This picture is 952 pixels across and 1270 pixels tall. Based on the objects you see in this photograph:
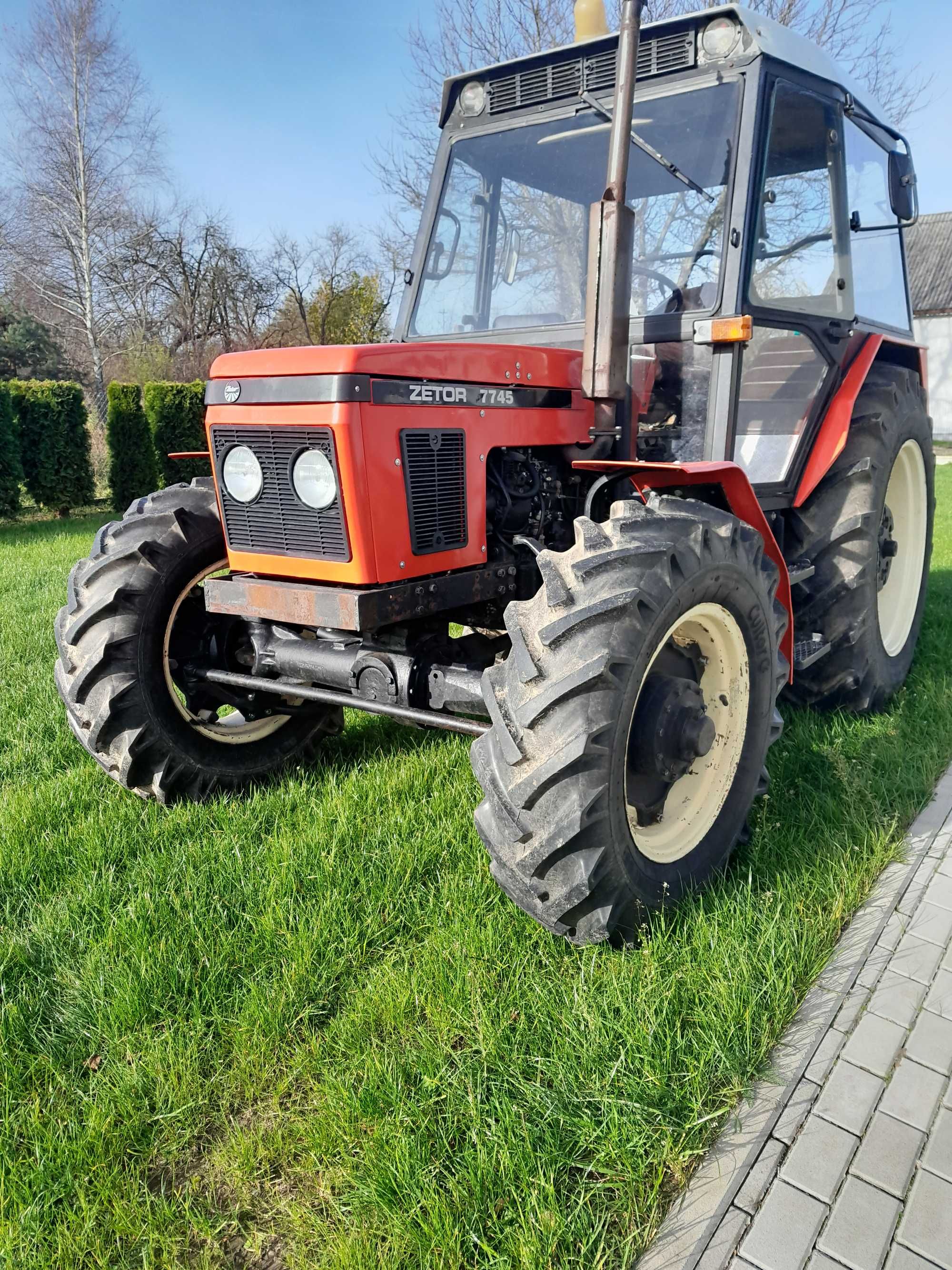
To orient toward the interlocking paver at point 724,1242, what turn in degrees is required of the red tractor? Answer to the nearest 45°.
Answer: approximately 45° to its left

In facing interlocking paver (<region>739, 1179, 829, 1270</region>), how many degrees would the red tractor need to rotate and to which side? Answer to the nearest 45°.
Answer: approximately 45° to its left

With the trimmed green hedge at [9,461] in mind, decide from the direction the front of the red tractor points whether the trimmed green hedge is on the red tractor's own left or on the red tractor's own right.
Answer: on the red tractor's own right

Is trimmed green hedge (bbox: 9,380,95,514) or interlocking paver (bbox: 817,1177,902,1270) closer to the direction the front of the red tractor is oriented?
the interlocking paver

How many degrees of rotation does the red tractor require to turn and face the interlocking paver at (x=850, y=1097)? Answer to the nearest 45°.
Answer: approximately 45° to its left

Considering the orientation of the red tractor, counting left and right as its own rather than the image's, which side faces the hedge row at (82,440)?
right

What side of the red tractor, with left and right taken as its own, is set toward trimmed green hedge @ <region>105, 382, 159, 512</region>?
right

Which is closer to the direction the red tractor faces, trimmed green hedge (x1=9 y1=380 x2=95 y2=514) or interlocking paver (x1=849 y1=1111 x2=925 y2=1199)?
the interlocking paver

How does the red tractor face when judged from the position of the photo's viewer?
facing the viewer and to the left of the viewer

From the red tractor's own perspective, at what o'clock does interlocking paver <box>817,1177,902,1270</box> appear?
The interlocking paver is roughly at 10 o'clock from the red tractor.

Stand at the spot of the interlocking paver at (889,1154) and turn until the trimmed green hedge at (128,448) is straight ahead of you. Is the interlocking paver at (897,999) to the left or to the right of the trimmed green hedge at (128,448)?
right
